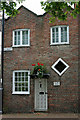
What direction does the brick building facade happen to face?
toward the camera
